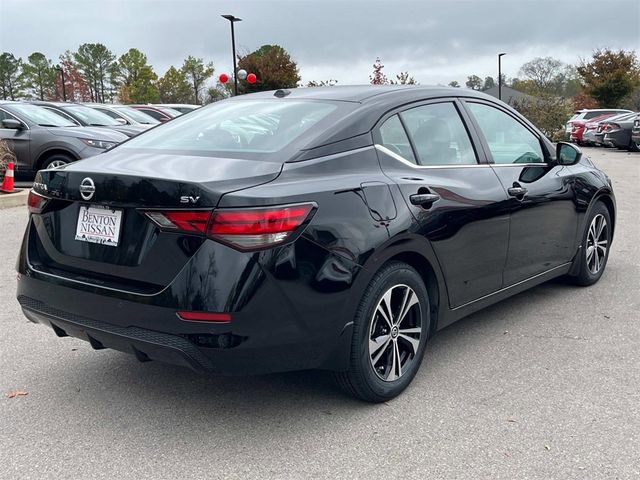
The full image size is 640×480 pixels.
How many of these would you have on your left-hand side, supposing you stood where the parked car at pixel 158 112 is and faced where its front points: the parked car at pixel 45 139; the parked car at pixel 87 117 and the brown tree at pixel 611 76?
1

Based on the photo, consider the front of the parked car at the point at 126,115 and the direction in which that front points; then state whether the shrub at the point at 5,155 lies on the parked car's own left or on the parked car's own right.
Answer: on the parked car's own right

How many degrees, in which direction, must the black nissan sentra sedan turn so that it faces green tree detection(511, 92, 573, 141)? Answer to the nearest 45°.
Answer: approximately 45° to its left

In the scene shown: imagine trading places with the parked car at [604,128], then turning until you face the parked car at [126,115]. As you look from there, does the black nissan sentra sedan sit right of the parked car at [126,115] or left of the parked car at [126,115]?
left

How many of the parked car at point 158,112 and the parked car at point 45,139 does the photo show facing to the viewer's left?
0

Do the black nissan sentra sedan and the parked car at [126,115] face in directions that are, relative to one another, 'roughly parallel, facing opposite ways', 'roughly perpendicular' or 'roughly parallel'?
roughly perpendicular

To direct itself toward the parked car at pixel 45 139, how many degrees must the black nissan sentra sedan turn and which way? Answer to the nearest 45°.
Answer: approximately 90° to its left

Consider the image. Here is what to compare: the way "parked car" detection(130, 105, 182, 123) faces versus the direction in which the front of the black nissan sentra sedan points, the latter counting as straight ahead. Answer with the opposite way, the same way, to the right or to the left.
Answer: to the right

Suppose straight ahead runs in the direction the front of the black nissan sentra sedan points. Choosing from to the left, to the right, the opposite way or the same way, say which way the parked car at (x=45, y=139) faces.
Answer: to the right

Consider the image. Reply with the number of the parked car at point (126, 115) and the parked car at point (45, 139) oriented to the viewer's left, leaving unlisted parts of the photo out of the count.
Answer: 0

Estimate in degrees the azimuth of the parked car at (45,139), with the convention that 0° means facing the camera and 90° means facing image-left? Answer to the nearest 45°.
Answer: approximately 315°

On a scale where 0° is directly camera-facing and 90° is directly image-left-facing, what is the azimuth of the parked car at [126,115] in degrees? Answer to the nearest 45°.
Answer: approximately 315°
